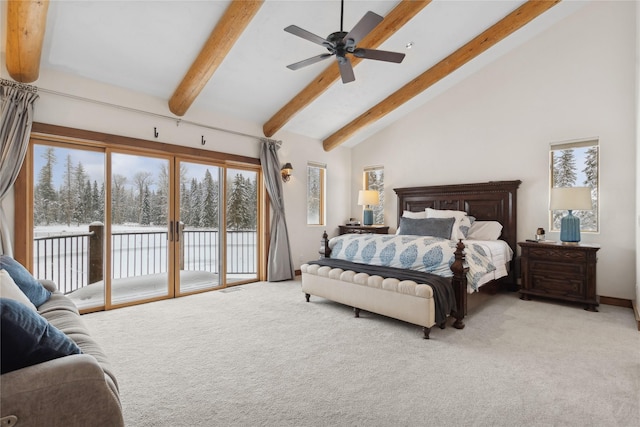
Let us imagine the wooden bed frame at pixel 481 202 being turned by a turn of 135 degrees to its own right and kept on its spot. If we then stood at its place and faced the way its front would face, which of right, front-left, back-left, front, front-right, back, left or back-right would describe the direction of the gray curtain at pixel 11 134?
back-left

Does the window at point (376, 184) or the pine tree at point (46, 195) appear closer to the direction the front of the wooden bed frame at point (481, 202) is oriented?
the pine tree

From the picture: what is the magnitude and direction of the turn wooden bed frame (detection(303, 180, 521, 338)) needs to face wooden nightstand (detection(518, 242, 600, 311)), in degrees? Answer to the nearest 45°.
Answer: approximately 90° to its left

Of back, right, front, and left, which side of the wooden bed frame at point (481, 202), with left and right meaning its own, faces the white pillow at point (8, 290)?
front

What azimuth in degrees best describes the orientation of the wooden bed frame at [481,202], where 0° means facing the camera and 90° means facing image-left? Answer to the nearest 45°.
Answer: approximately 45°

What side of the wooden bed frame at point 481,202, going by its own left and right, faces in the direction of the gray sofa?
front

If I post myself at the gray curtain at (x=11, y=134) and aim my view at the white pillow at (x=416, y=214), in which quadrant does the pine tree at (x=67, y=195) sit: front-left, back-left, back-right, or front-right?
front-left

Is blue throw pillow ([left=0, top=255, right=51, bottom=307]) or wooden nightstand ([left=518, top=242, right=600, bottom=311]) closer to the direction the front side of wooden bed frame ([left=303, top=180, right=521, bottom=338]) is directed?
the blue throw pillow

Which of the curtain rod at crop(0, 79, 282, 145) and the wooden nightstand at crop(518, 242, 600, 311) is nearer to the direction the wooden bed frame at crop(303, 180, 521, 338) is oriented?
the curtain rod

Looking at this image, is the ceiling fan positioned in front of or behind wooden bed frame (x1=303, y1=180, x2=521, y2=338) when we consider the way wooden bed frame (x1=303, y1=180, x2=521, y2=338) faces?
in front

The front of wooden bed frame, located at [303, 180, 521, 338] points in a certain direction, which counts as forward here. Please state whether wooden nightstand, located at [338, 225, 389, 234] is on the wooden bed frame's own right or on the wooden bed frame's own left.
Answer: on the wooden bed frame's own right

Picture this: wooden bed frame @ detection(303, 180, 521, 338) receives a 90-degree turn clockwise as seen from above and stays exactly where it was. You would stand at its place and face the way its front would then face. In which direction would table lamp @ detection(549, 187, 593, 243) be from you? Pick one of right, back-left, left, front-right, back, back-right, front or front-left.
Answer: back

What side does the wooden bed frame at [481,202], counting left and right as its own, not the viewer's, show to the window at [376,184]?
right
